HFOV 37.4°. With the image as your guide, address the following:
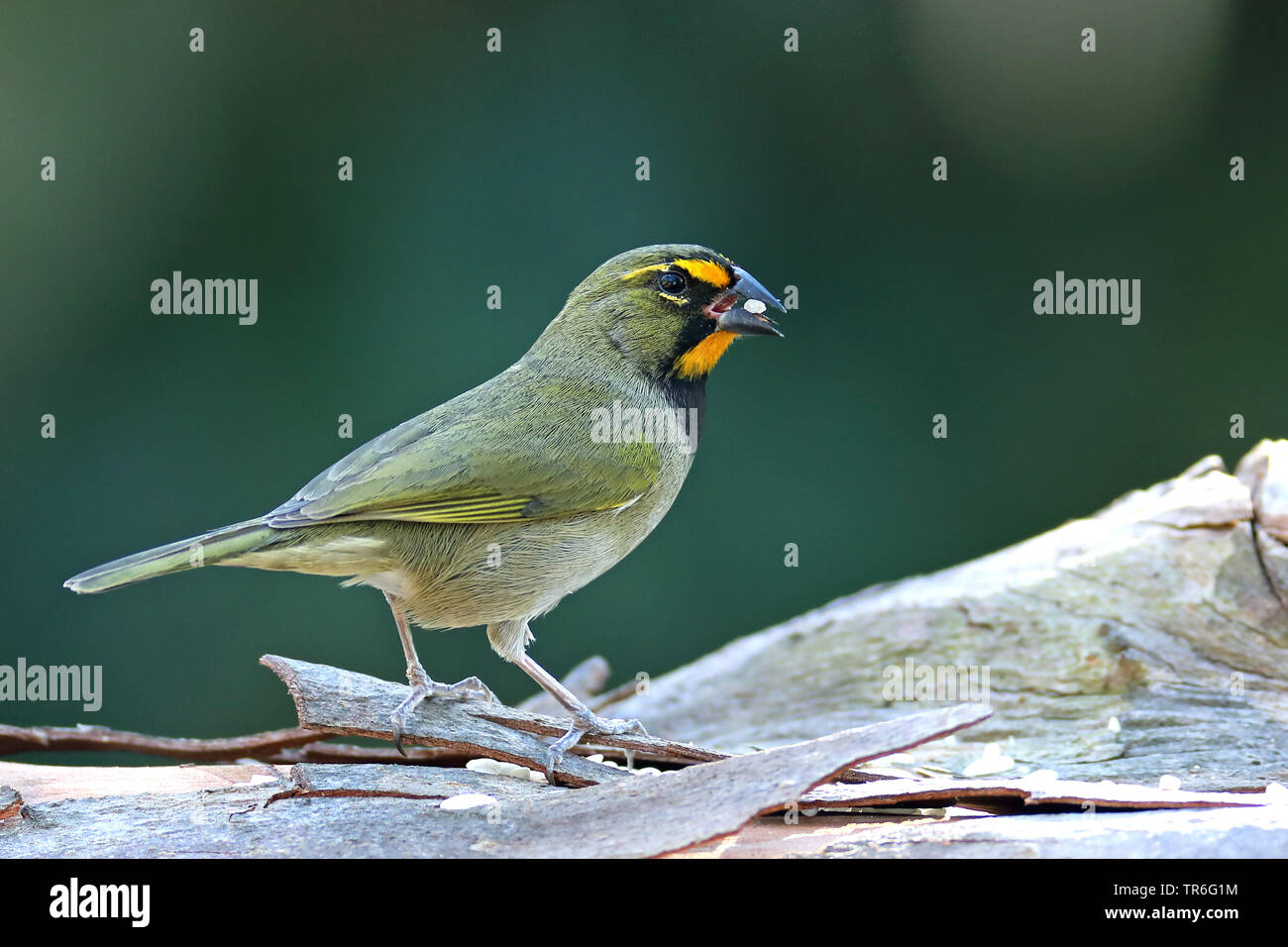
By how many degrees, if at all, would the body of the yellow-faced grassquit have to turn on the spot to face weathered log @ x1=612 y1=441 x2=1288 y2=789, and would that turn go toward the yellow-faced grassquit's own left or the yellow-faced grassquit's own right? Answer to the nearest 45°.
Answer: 0° — it already faces it

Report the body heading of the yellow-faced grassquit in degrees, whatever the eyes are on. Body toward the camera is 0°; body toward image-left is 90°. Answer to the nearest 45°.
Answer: approximately 270°
